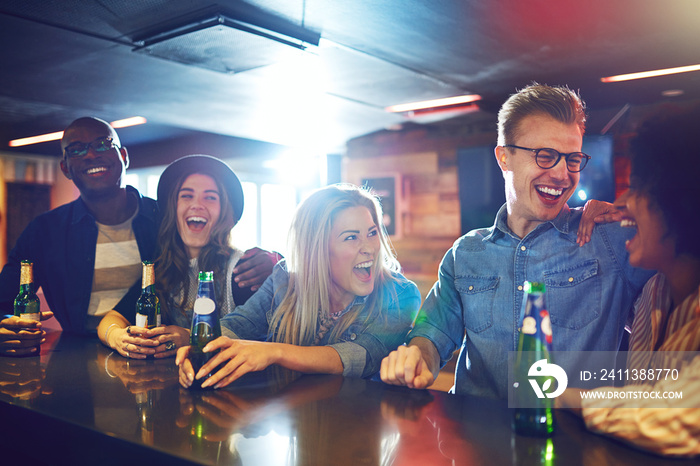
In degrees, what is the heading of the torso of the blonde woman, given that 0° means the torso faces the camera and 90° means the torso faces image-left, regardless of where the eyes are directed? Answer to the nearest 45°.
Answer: approximately 0°

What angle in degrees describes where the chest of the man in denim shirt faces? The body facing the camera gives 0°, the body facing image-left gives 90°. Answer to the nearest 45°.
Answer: approximately 0°

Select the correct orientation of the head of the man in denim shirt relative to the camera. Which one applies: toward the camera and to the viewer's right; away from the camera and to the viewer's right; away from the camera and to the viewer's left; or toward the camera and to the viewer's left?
toward the camera and to the viewer's right

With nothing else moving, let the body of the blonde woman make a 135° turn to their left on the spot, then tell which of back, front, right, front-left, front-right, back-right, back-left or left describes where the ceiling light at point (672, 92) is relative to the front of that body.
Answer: front

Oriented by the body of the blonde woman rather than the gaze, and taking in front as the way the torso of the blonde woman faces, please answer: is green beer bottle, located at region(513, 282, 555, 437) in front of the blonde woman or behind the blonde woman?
in front

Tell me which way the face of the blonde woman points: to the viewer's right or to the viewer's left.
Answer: to the viewer's right
